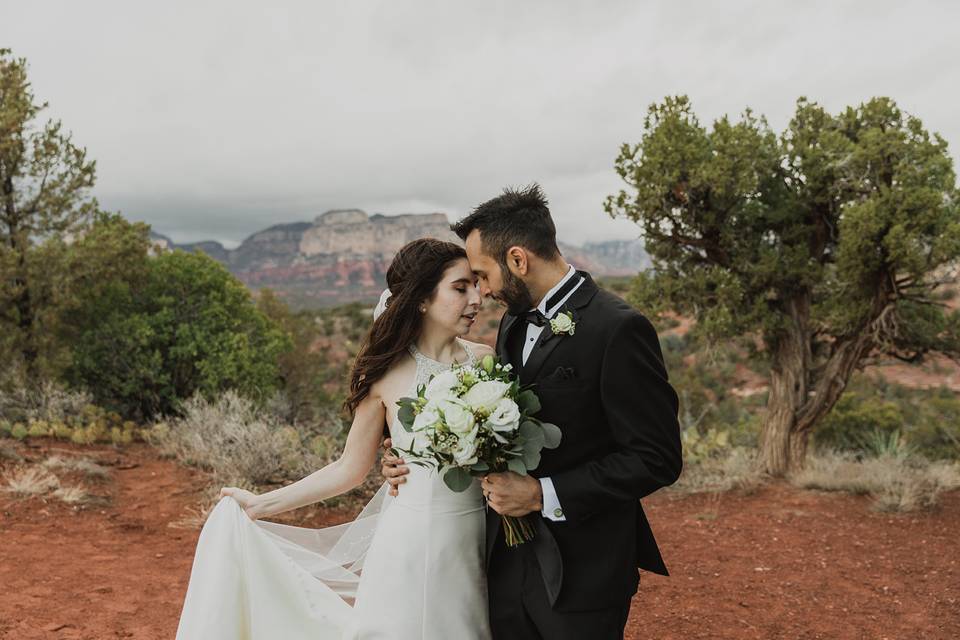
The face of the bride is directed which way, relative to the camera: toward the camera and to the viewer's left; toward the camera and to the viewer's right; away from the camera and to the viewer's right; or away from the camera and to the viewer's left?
toward the camera and to the viewer's right

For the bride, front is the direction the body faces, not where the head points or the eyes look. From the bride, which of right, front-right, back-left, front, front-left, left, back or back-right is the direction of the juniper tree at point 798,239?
left

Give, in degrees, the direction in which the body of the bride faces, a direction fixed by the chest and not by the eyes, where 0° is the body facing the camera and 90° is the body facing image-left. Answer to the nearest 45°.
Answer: approximately 315°

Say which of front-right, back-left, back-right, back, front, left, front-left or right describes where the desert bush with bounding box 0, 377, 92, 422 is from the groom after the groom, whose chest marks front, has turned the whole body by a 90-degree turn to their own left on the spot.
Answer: back

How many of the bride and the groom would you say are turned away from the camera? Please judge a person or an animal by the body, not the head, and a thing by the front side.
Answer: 0

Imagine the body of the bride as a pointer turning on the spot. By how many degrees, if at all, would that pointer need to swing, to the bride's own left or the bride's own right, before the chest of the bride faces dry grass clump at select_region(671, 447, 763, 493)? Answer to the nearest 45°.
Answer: approximately 90° to the bride's own left

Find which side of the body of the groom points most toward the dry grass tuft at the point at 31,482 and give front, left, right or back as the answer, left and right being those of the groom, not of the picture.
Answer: right

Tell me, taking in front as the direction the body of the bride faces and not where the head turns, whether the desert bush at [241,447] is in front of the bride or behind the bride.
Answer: behind

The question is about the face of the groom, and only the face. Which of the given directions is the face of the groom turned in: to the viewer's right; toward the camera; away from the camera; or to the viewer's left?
to the viewer's left

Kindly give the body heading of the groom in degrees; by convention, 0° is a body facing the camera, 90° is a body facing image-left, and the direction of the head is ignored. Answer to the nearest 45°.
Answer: approximately 45°

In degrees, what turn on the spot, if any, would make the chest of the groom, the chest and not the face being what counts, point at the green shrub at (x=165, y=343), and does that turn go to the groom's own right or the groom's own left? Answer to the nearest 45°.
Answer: approximately 90° to the groom's own right

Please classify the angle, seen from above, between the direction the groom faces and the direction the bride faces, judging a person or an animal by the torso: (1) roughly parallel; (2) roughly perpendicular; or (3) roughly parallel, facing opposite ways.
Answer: roughly perpendicular

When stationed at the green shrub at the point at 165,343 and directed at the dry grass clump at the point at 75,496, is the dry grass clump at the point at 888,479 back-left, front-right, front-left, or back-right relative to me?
front-left

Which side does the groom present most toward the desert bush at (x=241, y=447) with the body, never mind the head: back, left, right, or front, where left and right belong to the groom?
right

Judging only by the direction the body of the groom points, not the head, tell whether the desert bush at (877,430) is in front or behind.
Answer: behind
